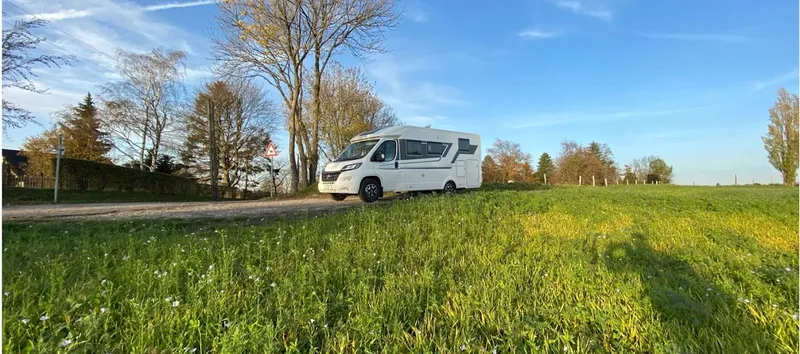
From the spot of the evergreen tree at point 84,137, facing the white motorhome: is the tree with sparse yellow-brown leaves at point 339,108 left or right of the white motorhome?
left

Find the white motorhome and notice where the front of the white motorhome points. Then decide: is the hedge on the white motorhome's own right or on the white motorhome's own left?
on the white motorhome's own right

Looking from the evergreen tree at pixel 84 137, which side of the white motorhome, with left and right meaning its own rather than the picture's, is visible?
right

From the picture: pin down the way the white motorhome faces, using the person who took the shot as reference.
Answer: facing the viewer and to the left of the viewer

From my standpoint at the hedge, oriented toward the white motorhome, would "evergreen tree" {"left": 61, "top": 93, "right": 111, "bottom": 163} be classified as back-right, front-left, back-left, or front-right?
back-left

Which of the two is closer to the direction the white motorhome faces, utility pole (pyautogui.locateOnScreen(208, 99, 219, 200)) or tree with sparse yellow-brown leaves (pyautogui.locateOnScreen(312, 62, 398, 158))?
the utility pole

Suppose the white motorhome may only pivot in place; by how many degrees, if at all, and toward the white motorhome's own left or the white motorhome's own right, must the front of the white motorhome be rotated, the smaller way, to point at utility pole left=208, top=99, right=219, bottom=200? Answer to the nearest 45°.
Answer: approximately 90° to the white motorhome's own right
